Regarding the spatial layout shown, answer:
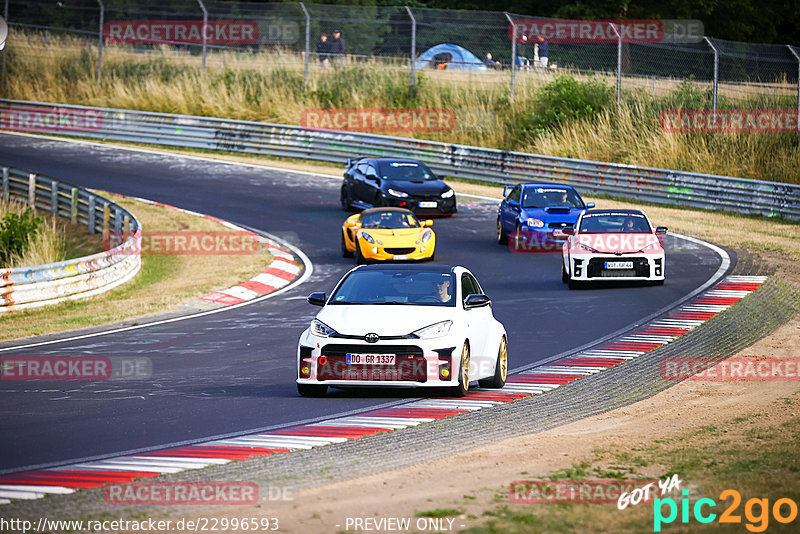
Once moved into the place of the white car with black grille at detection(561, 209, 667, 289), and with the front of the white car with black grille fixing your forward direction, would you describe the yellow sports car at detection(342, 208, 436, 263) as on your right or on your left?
on your right

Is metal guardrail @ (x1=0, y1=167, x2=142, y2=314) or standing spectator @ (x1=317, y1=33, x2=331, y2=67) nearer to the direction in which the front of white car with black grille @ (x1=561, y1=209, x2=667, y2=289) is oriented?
the metal guardrail

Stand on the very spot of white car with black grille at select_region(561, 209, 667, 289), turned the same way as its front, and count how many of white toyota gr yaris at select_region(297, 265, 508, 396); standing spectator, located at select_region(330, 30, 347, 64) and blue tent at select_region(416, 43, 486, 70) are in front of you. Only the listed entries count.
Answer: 1

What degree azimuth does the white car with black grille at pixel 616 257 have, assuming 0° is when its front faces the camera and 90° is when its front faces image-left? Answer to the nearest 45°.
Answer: approximately 0°

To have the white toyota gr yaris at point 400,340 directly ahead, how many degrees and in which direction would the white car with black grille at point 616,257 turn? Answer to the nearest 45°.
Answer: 0° — it already faces it

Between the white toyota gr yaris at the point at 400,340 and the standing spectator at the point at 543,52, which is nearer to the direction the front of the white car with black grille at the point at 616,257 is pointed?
the white toyota gr yaris

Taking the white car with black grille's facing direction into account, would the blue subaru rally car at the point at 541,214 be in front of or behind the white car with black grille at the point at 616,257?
behind

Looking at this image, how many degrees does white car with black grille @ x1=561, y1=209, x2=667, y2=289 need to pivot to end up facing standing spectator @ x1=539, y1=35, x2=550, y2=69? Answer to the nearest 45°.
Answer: approximately 180°

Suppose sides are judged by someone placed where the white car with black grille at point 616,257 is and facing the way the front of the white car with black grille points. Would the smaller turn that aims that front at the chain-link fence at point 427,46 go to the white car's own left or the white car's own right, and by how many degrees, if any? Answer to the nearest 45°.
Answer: approximately 180°

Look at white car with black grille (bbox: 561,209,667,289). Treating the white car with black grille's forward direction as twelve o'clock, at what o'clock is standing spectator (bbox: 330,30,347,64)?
The standing spectator is roughly at 5 o'clock from the white car with black grille.

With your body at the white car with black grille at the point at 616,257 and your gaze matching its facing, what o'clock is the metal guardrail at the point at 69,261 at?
The metal guardrail is roughly at 3 o'clock from the white car with black grille.

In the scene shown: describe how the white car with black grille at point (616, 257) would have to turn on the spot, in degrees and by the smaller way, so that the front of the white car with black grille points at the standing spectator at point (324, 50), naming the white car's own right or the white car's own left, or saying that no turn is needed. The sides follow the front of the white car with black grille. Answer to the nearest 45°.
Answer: approximately 135° to the white car's own right

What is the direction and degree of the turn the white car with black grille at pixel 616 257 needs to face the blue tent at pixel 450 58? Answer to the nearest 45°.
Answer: approximately 180°
